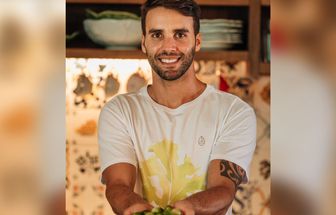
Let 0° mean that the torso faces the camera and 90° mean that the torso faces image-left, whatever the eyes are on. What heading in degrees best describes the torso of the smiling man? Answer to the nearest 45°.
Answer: approximately 0°

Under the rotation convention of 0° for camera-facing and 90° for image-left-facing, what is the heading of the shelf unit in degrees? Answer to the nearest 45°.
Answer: approximately 0°

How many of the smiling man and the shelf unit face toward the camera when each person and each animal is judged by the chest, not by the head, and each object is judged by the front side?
2
